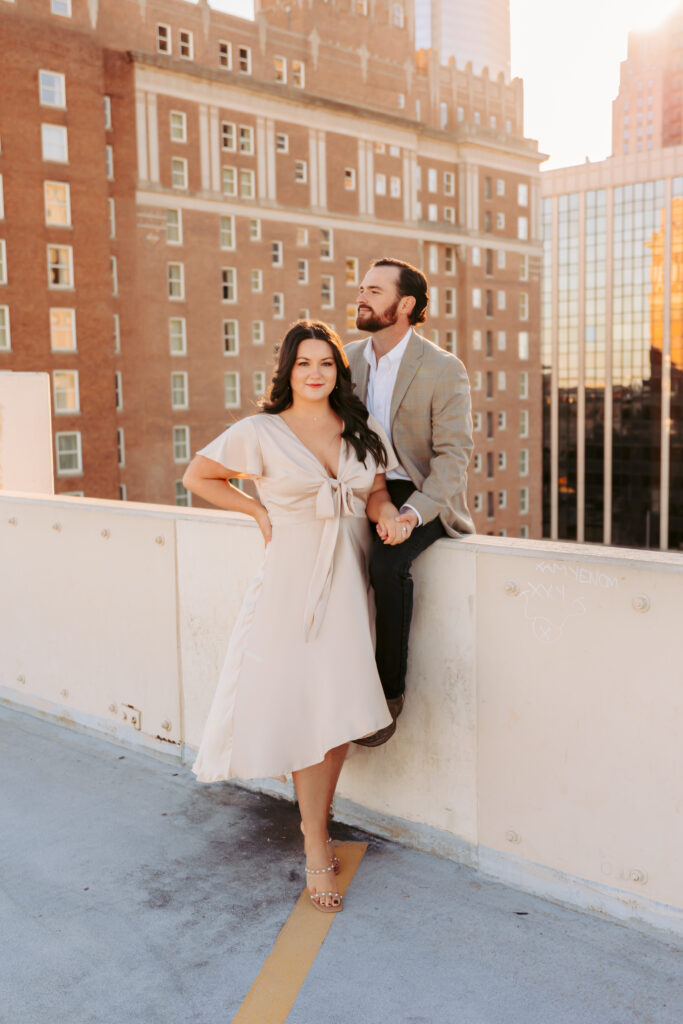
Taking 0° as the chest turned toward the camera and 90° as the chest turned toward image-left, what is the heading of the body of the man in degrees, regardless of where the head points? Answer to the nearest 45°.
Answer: approximately 45°
